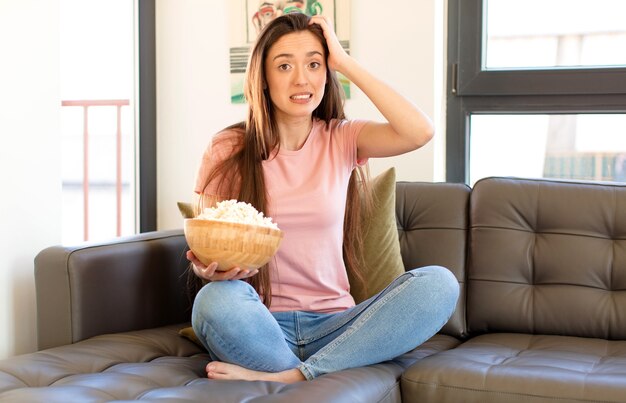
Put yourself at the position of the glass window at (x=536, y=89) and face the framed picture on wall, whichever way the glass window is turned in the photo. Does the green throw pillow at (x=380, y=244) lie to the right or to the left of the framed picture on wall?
left

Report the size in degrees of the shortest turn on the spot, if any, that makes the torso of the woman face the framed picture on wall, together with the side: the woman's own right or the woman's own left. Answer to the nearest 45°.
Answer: approximately 180°

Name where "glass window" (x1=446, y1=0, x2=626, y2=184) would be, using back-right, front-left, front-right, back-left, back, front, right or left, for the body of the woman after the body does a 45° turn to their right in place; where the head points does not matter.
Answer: back

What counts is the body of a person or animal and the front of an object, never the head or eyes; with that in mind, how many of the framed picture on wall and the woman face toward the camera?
2

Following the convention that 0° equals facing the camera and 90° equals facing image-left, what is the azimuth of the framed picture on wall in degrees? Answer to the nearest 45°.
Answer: approximately 0°

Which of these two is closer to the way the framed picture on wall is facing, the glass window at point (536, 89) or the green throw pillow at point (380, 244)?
the green throw pillow

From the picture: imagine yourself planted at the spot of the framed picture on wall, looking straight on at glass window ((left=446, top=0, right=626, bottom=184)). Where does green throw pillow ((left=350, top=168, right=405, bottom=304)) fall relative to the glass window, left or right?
right

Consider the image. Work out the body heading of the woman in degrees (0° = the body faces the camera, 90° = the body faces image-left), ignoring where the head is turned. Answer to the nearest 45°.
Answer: approximately 0°

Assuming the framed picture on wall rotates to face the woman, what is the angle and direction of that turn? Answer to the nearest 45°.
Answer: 0° — it already faces them
